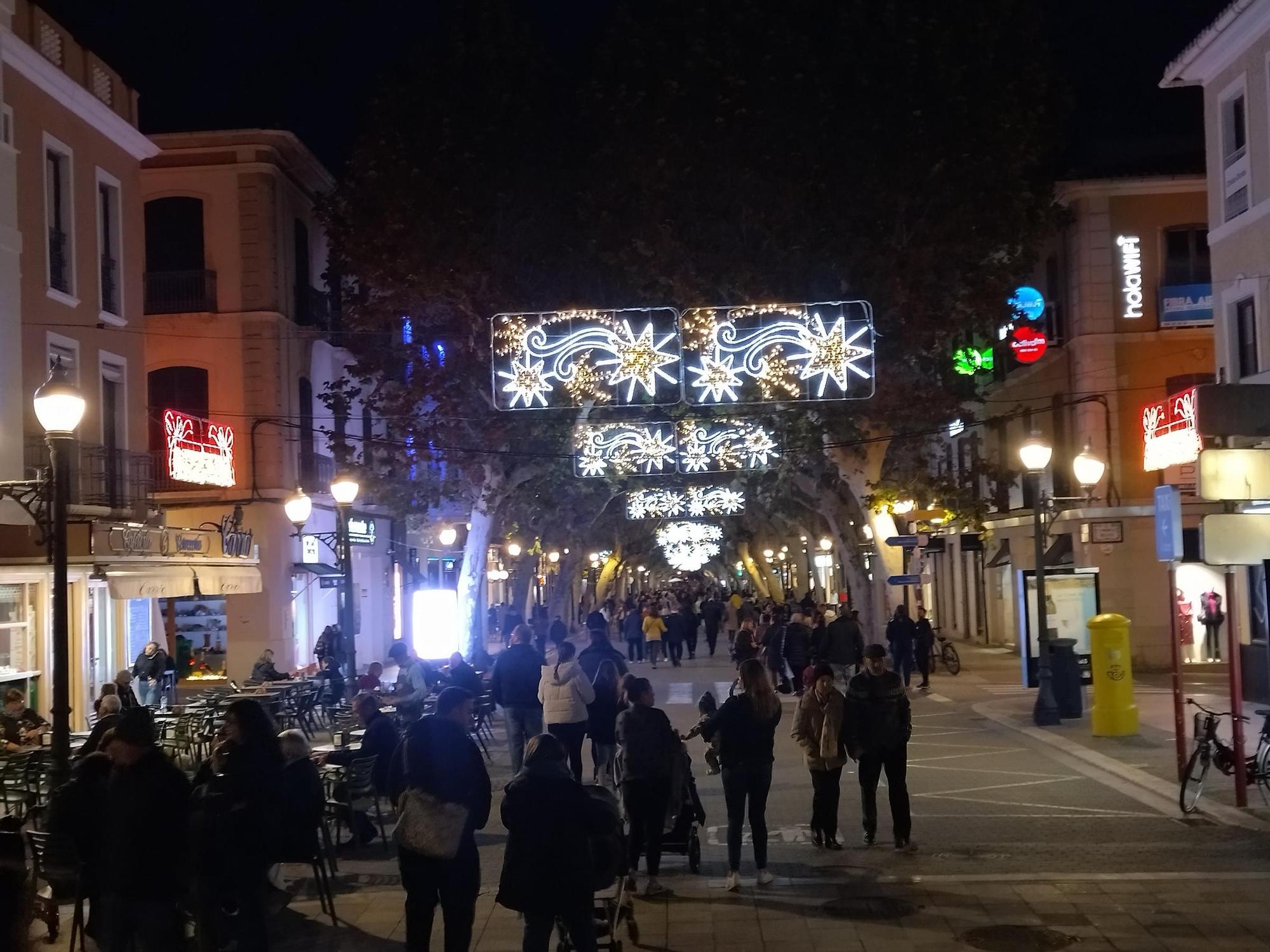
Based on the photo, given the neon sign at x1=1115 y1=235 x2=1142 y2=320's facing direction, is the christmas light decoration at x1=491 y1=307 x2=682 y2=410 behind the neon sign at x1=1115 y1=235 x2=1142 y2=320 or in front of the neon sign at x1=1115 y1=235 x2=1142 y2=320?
in front

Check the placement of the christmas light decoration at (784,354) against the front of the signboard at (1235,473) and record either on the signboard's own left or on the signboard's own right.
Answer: on the signboard's own right

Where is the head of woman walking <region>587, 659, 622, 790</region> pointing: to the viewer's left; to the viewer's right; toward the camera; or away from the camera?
away from the camera

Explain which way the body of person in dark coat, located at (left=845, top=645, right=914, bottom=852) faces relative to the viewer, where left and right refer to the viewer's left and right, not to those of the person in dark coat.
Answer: facing the viewer

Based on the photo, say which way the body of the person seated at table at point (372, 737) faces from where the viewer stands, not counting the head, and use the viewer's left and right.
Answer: facing to the left of the viewer

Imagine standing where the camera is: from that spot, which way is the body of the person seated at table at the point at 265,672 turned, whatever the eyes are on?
to the viewer's right

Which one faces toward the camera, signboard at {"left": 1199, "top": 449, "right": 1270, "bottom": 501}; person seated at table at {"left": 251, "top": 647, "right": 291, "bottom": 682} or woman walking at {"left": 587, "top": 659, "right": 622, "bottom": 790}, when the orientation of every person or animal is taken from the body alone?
the signboard

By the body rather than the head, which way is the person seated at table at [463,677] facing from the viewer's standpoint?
to the viewer's left

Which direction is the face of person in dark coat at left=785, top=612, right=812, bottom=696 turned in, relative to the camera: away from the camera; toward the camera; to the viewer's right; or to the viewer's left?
away from the camera

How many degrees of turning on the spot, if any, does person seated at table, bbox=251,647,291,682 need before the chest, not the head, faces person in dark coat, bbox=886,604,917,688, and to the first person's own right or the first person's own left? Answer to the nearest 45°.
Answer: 0° — they already face them

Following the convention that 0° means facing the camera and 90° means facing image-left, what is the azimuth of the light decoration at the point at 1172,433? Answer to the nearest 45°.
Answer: approximately 45°

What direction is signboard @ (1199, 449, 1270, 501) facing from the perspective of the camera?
toward the camera

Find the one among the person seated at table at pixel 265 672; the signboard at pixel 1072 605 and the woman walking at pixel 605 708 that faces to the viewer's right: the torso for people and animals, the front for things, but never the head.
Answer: the person seated at table
